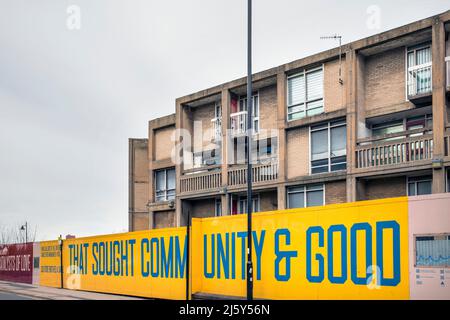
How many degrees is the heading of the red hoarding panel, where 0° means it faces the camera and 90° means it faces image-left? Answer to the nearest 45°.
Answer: approximately 45°
